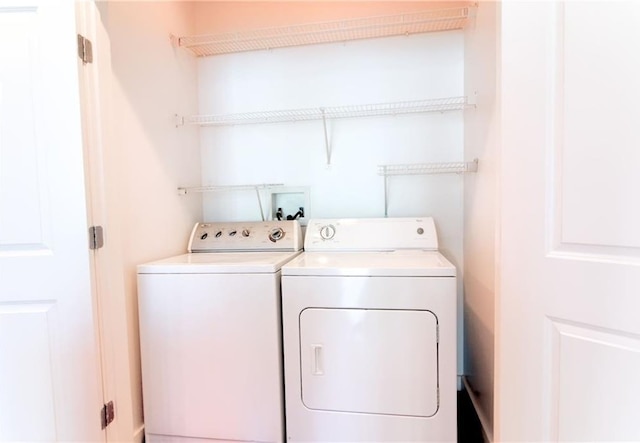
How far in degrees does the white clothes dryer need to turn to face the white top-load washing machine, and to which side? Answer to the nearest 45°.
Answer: approximately 90° to its right

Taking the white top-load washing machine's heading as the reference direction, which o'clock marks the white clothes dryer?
The white clothes dryer is roughly at 10 o'clock from the white top-load washing machine.

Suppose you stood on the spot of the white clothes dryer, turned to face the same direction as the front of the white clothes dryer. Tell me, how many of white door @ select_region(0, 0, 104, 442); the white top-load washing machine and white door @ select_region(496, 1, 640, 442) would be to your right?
2

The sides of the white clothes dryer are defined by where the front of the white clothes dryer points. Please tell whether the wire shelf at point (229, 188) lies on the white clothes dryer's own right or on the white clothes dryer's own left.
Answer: on the white clothes dryer's own right

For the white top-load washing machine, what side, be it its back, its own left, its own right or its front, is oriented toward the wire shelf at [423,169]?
left

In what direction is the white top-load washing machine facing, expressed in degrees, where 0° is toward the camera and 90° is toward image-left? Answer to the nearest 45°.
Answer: approximately 0°

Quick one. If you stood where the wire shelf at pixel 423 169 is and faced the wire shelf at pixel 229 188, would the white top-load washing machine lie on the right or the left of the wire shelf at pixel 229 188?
left

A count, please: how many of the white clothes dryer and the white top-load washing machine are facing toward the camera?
2

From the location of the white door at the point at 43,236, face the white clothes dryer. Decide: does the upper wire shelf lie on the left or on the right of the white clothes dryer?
left
